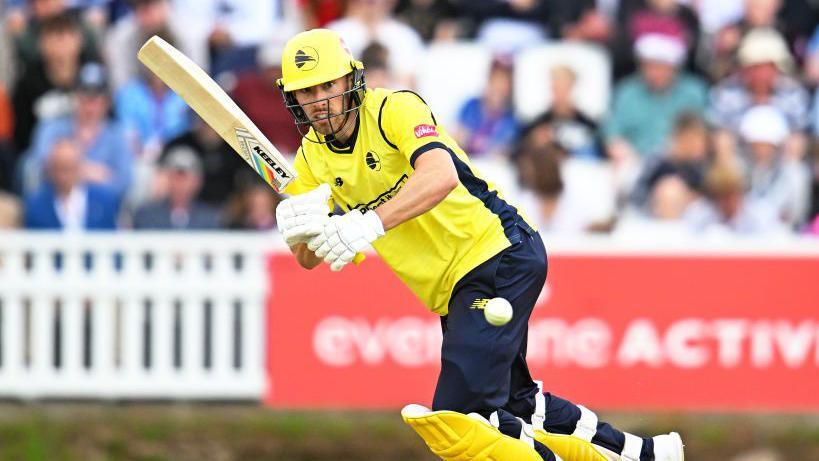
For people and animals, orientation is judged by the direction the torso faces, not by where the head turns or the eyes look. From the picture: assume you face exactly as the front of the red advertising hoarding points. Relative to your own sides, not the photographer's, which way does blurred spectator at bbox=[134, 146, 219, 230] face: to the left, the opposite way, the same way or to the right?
the same way

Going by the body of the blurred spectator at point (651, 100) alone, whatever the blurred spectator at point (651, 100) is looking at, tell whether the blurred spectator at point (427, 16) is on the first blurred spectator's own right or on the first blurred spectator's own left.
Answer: on the first blurred spectator's own right

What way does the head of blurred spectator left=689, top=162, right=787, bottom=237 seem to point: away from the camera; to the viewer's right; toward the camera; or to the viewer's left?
toward the camera

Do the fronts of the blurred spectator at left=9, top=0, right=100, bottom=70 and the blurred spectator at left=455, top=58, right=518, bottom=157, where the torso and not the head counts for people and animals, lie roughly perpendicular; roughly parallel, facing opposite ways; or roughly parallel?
roughly parallel

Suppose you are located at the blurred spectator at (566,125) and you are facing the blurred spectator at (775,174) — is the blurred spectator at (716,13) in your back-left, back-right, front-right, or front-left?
front-left

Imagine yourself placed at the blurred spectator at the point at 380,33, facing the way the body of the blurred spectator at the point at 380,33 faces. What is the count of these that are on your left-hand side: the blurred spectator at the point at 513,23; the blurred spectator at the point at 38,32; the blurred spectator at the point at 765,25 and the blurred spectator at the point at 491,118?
3

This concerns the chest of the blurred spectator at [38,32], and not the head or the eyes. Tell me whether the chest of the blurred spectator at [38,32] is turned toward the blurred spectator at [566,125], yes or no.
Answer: no

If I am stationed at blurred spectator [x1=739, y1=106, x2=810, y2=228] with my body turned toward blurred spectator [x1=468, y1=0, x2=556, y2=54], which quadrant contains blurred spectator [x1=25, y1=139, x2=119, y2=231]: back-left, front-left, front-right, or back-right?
front-left

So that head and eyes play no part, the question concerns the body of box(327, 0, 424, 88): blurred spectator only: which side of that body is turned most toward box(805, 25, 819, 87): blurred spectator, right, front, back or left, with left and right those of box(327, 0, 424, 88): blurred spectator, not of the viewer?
left

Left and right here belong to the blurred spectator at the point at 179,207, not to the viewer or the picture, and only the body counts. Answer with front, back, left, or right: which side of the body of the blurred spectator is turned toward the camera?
front

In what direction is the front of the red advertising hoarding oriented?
toward the camera

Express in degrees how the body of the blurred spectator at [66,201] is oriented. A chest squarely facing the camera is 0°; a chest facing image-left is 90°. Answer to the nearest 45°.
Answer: approximately 0°

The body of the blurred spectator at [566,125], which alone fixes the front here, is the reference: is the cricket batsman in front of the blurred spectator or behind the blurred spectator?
in front

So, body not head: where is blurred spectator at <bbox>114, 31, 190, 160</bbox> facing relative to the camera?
toward the camera

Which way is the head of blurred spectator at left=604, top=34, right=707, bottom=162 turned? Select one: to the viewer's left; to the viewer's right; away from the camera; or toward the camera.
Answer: toward the camera

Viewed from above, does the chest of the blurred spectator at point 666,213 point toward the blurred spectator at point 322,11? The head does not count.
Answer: no

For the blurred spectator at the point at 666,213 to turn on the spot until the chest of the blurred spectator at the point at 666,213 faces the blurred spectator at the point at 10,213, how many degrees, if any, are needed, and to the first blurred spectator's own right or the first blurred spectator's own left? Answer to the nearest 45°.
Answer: approximately 90° to the first blurred spectator's own right

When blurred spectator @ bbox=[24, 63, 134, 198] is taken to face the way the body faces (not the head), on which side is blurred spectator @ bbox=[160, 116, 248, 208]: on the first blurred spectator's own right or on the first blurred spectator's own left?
on the first blurred spectator's own left

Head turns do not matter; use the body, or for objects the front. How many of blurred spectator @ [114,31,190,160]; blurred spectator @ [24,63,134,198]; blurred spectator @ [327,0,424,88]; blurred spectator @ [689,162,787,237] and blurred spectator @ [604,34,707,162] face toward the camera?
5

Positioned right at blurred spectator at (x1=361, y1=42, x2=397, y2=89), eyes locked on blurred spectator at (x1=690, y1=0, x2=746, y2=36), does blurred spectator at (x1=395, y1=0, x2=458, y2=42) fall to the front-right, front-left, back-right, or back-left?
front-left
